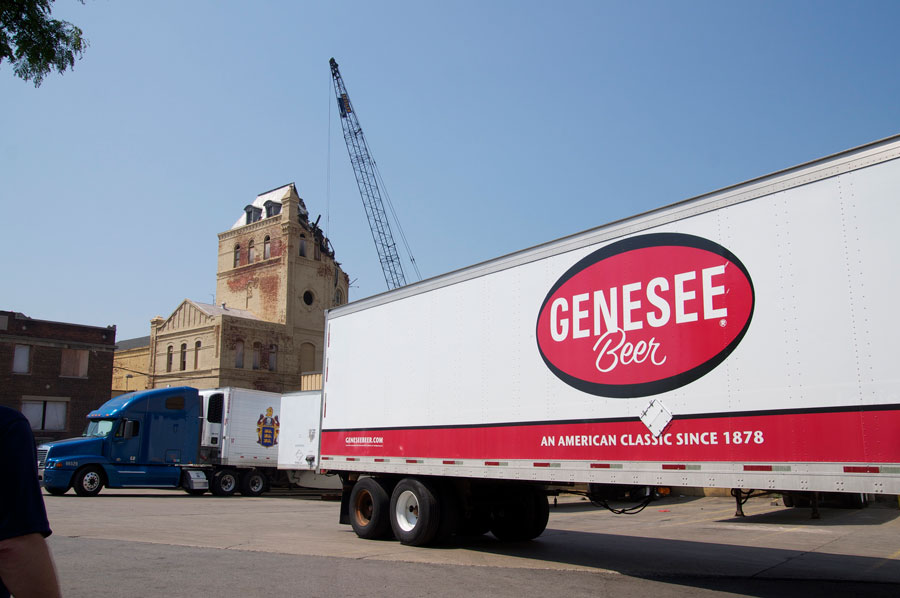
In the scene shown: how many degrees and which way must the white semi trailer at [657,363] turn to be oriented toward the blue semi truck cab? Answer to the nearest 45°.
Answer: approximately 180°

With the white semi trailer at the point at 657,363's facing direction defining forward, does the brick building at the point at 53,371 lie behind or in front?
behind

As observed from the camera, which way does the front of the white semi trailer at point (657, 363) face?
facing the viewer and to the right of the viewer
